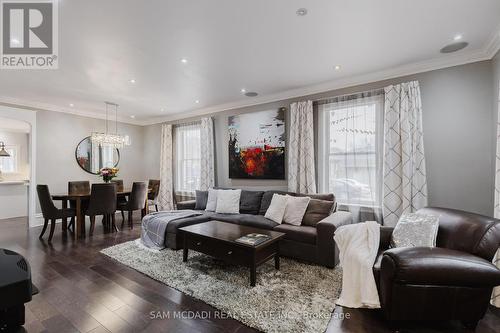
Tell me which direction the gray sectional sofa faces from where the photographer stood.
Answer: facing the viewer and to the left of the viewer

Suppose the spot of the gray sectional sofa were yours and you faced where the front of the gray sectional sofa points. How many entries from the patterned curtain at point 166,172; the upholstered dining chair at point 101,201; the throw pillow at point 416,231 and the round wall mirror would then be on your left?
1

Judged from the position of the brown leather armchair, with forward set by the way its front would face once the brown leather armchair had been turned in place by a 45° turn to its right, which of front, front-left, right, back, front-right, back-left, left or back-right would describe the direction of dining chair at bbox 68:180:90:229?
front-left

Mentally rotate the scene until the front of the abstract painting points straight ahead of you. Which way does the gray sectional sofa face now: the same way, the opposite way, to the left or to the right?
the same way

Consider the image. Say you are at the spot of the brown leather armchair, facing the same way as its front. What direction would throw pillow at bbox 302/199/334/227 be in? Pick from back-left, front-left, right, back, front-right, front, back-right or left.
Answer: front-right

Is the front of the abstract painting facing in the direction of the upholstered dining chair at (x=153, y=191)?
no

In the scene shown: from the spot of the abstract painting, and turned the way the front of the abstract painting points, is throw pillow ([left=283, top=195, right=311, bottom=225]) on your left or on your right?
on your left

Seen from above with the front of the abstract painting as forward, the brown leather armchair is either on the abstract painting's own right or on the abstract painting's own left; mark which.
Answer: on the abstract painting's own left

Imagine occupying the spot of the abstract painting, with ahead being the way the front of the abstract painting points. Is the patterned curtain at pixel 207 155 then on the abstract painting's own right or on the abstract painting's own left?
on the abstract painting's own right

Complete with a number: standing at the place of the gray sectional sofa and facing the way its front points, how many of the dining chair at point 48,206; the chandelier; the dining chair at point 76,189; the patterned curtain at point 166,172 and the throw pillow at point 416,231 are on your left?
1

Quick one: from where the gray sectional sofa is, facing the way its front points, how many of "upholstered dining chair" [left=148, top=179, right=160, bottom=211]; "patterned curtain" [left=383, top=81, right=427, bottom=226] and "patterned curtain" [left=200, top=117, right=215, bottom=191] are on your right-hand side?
2

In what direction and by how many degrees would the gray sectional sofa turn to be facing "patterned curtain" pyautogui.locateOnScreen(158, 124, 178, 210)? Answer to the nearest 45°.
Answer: approximately 90° to its right

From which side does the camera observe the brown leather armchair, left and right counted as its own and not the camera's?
left

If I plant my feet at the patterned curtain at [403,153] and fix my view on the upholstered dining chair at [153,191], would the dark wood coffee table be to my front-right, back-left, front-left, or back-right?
front-left

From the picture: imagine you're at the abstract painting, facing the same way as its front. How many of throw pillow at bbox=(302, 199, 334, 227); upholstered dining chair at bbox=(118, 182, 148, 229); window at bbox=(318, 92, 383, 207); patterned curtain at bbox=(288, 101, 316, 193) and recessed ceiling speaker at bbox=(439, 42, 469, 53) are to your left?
4

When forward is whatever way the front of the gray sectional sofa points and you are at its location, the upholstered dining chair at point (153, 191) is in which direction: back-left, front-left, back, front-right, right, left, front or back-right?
right

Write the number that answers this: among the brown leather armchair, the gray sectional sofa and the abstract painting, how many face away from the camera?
0

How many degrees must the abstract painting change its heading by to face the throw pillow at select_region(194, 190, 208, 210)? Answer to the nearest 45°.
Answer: approximately 45° to its right

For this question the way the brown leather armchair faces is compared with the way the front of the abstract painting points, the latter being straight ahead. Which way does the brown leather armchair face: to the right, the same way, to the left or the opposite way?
to the right

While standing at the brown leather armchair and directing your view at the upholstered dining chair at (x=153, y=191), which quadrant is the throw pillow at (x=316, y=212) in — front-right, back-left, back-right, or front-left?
front-right

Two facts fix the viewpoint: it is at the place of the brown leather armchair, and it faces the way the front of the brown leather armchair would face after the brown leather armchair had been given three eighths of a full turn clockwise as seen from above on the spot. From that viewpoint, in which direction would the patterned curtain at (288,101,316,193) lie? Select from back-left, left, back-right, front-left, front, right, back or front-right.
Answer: left
